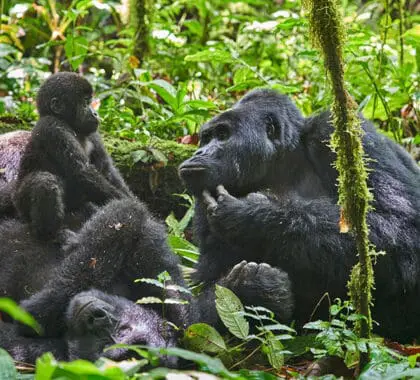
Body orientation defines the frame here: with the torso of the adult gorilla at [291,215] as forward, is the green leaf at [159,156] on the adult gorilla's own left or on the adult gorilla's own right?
on the adult gorilla's own right

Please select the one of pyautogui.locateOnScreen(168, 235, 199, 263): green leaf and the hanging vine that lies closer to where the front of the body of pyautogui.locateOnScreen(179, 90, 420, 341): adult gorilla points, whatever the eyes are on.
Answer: the green leaf

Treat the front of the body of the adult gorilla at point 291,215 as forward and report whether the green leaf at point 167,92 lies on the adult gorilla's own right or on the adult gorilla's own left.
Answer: on the adult gorilla's own right

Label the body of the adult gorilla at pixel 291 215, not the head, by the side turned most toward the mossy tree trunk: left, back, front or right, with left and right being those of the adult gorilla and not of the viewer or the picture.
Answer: right
